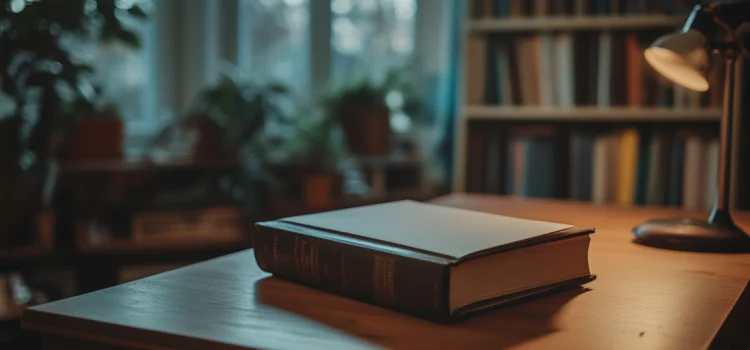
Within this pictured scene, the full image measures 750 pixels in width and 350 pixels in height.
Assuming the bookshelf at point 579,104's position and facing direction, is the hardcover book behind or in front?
in front

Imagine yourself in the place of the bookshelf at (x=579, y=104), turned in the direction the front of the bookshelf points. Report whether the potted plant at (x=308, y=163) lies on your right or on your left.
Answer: on your right

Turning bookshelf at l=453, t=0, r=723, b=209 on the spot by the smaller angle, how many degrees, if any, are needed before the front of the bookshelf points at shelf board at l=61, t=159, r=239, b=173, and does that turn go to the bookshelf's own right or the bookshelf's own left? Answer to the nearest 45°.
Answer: approximately 90° to the bookshelf's own right

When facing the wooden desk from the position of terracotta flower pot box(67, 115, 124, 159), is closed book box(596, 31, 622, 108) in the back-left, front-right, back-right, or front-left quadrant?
front-left

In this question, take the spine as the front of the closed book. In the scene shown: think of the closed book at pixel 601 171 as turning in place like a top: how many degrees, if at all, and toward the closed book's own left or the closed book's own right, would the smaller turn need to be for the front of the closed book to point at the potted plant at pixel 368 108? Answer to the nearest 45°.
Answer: approximately 90° to the closed book's own right

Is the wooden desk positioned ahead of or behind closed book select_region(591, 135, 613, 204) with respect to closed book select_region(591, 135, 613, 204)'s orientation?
ahead

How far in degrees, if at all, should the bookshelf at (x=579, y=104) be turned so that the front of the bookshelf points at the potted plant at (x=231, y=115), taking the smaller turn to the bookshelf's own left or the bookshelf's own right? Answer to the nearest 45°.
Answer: approximately 90° to the bookshelf's own right

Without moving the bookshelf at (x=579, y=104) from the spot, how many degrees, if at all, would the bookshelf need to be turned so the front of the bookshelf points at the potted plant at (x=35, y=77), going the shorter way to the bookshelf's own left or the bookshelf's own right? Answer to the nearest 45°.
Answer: approximately 45° to the bookshelf's own right

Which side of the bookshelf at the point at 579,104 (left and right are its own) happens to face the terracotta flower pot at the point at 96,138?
right

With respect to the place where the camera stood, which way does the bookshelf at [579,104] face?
facing the viewer

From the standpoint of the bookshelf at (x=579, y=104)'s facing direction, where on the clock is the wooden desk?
The wooden desk is roughly at 12 o'clock from the bookshelf.

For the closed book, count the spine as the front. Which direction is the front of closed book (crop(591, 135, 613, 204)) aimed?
toward the camera

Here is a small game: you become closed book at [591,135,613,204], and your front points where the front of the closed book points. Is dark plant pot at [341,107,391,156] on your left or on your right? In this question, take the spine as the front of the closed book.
on your right

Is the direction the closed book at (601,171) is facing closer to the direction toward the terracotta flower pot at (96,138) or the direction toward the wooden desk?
the wooden desk
